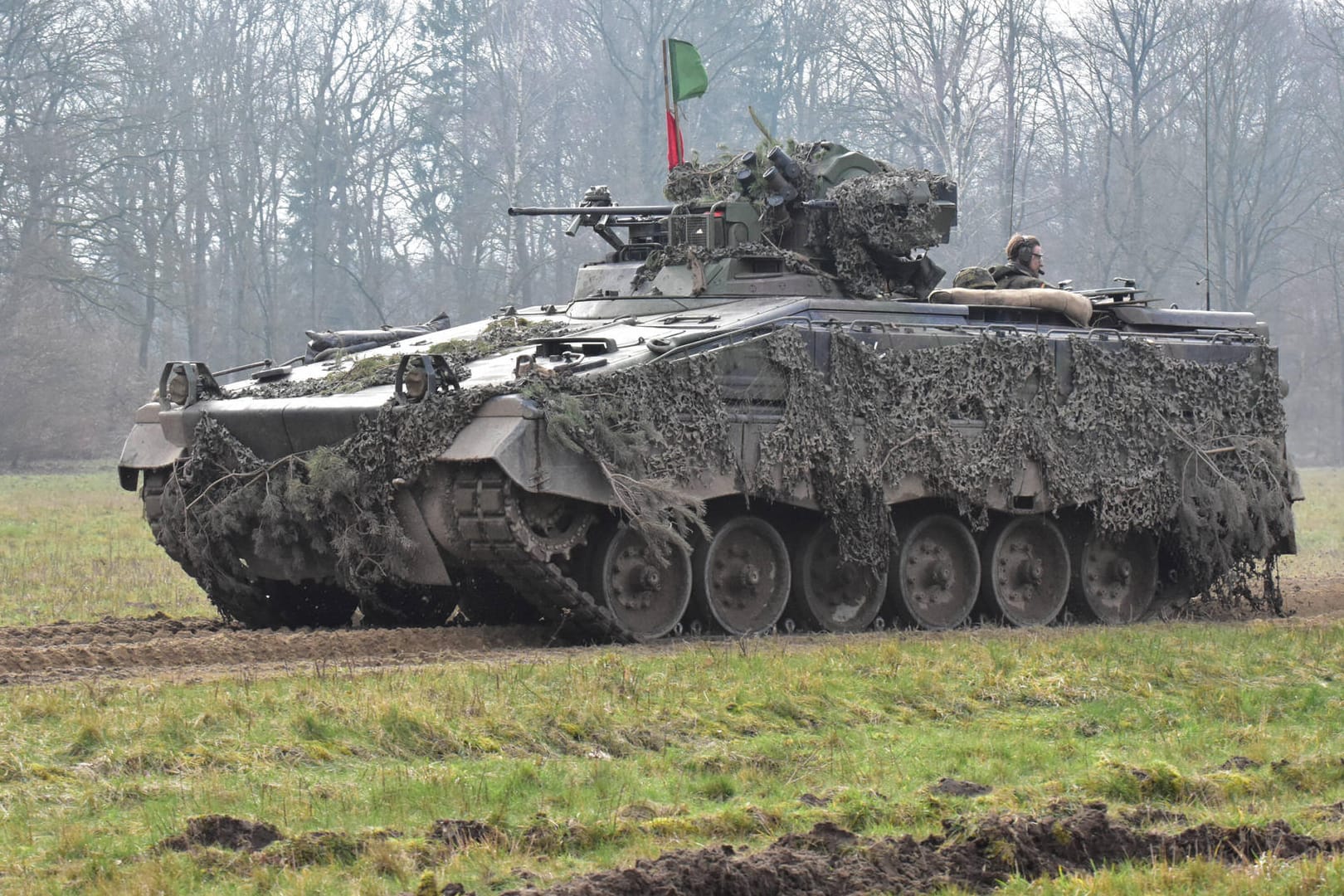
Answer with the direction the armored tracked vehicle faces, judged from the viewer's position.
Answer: facing the viewer and to the left of the viewer
